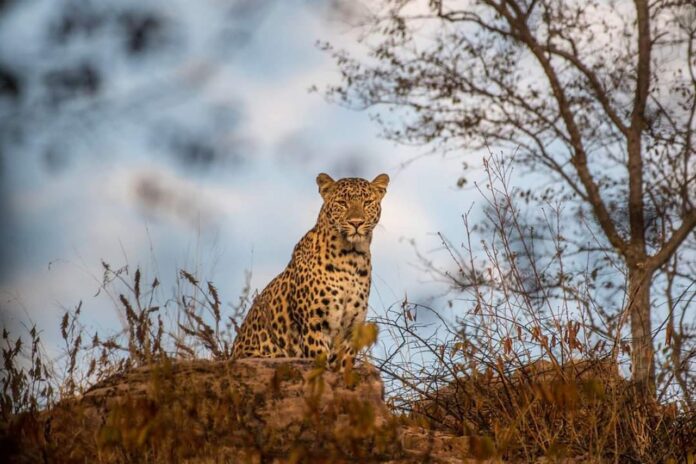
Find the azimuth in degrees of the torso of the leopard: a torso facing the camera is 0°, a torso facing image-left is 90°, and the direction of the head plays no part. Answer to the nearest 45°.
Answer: approximately 315°
